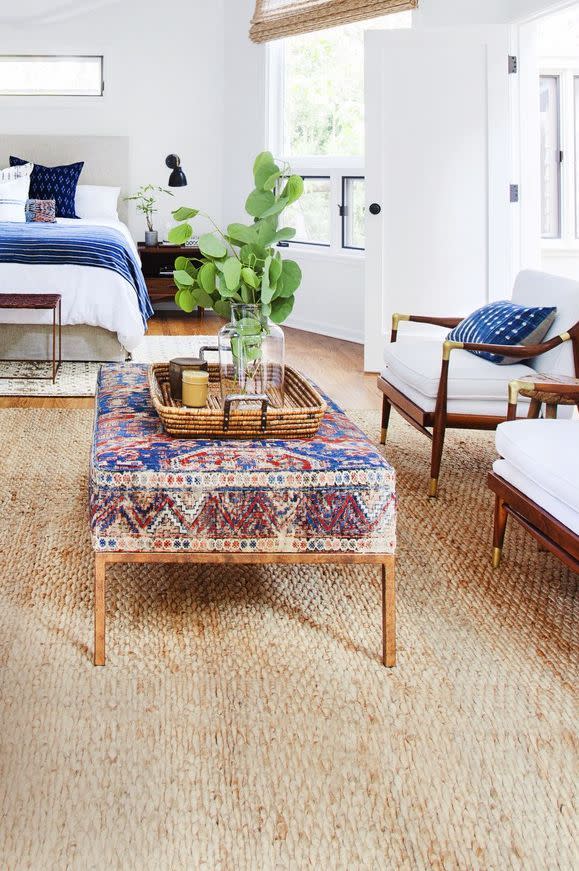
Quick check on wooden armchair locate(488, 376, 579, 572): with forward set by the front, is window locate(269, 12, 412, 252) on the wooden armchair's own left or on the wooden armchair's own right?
on the wooden armchair's own right

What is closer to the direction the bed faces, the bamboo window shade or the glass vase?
the glass vase

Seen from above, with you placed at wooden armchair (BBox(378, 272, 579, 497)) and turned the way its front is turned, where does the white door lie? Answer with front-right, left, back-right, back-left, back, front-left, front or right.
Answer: back-right

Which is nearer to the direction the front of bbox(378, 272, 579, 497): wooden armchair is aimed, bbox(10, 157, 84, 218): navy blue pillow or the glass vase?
the glass vase

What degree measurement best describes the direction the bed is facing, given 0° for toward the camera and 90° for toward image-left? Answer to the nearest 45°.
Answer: approximately 0°

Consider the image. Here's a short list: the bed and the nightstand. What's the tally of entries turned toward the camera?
2
